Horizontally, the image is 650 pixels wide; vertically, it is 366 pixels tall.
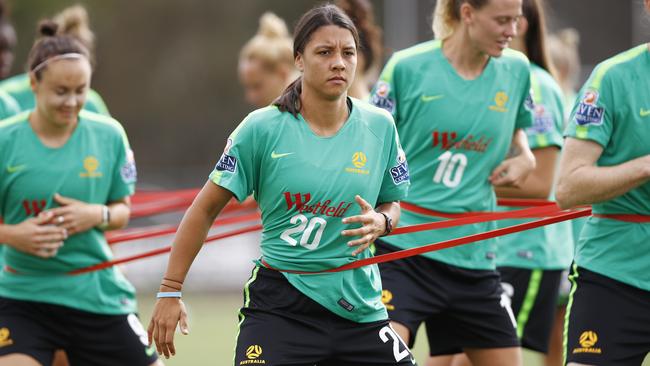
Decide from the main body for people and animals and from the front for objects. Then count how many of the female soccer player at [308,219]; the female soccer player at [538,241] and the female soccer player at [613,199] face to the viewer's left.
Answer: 1

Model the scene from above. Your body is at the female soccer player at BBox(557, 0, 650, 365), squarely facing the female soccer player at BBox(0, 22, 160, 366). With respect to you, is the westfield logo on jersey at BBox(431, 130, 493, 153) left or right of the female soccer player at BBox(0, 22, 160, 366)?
right

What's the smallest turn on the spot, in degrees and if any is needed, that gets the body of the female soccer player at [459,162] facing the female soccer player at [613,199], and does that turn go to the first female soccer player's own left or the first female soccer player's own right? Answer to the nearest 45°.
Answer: approximately 45° to the first female soccer player's own left

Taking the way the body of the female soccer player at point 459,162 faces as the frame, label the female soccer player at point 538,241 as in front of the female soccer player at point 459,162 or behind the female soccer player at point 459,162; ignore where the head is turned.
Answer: behind
